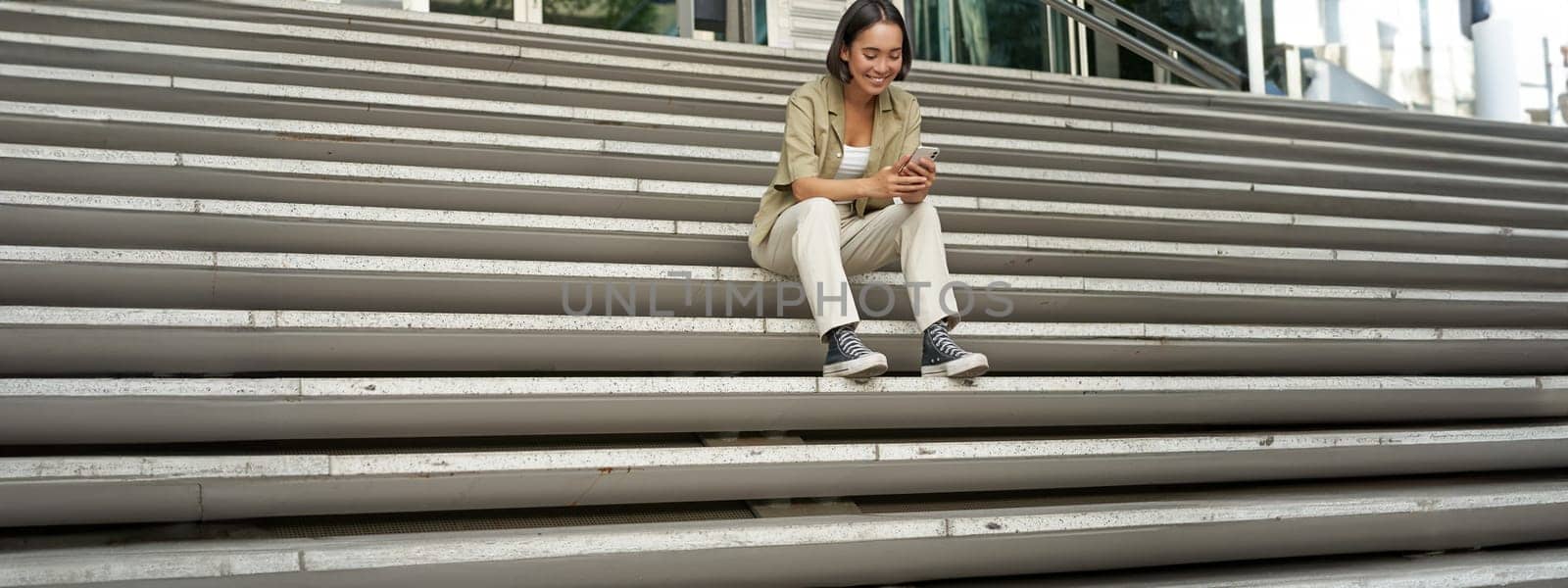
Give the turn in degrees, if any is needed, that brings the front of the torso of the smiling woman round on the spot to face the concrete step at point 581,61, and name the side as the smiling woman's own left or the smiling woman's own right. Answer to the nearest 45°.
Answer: approximately 180°

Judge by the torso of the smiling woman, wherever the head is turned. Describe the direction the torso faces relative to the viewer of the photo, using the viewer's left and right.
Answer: facing the viewer and to the right of the viewer

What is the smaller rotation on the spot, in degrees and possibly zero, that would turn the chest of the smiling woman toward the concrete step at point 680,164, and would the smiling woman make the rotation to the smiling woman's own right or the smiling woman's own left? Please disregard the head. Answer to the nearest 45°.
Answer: approximately 180°

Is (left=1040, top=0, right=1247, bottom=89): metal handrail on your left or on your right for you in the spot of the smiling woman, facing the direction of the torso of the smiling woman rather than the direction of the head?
on your left

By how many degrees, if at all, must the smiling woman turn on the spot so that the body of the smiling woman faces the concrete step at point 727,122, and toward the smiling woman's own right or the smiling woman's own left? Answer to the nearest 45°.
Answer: approximately 135° to the smiling woman's own left

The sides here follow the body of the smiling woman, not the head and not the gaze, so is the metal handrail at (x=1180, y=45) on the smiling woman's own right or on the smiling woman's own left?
on the smiling woman's own left

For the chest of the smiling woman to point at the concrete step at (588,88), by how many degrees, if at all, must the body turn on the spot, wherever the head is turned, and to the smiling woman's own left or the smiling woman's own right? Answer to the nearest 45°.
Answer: approximately 180°
